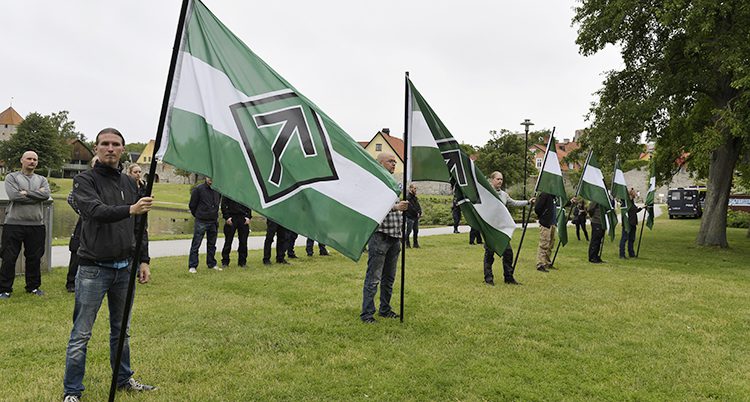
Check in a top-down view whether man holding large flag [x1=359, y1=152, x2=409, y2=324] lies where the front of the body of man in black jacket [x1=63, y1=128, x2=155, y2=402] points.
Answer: no

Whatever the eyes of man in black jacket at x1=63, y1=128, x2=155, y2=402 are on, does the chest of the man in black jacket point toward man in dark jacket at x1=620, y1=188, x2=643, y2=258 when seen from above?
no

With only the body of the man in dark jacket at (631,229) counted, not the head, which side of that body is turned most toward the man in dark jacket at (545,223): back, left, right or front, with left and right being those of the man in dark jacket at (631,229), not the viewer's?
right

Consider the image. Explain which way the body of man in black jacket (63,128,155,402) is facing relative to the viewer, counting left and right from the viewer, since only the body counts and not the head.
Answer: facing the viewer and to the right of the viewer

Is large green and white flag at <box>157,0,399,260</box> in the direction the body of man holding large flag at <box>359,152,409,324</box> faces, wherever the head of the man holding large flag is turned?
no

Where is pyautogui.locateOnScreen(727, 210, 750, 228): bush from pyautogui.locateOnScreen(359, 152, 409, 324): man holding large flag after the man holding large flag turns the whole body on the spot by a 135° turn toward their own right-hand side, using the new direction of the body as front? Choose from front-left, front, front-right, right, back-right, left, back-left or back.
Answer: back-right

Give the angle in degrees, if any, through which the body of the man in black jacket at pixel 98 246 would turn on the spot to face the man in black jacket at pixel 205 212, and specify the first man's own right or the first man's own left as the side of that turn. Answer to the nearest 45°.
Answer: approximately 135° to the first man's own left

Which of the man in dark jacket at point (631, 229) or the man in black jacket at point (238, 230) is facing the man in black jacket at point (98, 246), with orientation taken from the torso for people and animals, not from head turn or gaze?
the man in black jacket at point (238, 230)

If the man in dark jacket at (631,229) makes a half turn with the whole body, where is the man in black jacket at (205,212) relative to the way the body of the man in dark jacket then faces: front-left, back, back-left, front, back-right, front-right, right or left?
front-left

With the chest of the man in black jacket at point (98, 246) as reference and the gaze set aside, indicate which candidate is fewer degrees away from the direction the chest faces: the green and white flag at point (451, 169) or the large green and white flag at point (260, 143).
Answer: the large green and white flag

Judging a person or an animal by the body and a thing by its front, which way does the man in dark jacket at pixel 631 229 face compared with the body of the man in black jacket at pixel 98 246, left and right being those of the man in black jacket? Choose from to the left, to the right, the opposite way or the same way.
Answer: the same way

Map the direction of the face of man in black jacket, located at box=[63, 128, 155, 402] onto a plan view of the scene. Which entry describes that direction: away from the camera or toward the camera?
toward the camera

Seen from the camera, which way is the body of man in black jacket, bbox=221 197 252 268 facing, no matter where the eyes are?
toward the camera

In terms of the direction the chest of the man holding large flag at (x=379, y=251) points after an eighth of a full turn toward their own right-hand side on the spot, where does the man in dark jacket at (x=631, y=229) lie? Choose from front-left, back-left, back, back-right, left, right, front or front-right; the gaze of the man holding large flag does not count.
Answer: back-left

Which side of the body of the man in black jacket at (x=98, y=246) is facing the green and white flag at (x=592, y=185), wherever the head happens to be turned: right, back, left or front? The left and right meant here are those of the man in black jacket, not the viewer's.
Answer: left

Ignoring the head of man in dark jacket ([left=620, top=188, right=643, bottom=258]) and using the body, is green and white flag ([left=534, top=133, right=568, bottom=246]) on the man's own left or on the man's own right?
on the man's own right

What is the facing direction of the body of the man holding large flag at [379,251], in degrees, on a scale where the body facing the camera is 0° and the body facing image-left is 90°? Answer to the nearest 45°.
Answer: approximately 315°

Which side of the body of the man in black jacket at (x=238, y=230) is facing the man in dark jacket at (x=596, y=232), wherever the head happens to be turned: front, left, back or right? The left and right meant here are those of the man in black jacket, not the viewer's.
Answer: left
